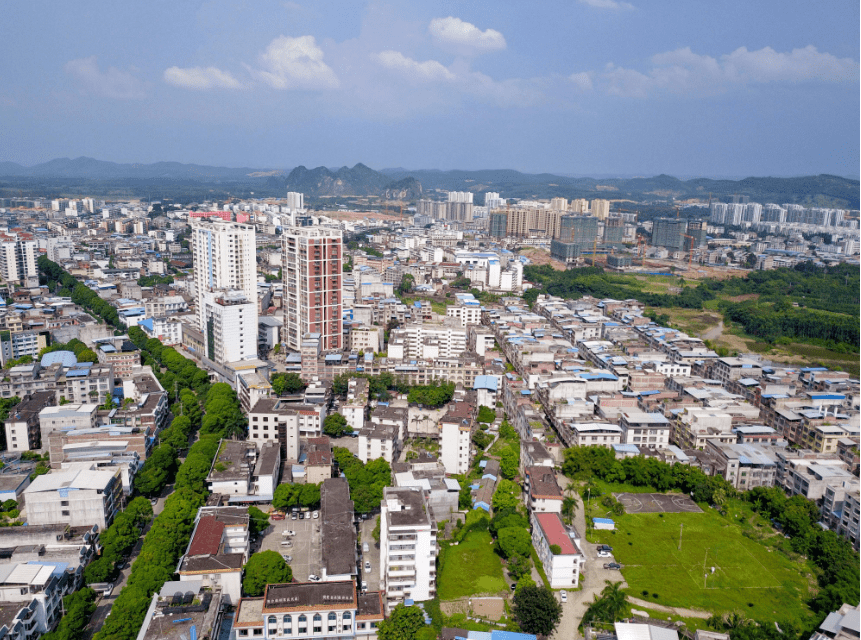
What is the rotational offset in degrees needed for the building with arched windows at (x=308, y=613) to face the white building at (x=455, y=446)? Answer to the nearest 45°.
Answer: approximately 135° to its left

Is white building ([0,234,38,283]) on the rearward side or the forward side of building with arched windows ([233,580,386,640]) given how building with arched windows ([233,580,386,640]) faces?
on the rearward side

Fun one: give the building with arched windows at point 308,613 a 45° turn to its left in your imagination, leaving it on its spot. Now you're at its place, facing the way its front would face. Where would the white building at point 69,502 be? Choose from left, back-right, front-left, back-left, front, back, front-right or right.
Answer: back

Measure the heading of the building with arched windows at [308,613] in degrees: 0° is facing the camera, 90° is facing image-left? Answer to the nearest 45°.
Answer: approximately 0°

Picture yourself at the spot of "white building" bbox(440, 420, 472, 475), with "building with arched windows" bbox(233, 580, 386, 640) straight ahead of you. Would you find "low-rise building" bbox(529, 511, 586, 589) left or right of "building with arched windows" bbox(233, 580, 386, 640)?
left

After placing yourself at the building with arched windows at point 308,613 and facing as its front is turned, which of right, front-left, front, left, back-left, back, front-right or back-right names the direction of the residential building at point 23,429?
back-right

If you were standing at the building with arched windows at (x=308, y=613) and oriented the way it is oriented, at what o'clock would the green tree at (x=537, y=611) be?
The green tree is roughly at 9 o'clock from the building with arched windows.

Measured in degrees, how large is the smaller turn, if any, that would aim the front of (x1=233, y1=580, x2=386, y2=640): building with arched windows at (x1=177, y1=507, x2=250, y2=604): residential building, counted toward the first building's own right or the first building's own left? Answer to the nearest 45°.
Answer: approximately 135° to the first building's own right

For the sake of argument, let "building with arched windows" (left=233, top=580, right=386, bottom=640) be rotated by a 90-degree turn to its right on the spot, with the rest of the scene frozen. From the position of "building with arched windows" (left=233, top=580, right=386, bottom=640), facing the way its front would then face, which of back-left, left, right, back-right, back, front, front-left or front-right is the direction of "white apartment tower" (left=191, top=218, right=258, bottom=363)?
right

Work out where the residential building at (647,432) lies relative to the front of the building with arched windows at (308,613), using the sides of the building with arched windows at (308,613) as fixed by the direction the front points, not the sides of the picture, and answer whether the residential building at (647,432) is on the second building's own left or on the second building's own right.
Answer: on the second building's own left

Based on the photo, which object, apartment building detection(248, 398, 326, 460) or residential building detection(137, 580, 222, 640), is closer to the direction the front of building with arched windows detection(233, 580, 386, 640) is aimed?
the residential building

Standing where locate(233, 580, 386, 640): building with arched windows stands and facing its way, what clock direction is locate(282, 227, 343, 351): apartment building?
The apartment building is roughly at 6 o'clock from the building with arched windows.

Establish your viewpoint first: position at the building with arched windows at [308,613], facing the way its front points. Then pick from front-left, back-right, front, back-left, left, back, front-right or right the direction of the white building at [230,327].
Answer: back

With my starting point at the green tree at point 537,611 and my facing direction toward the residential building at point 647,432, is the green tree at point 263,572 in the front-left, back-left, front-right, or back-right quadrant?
back-left

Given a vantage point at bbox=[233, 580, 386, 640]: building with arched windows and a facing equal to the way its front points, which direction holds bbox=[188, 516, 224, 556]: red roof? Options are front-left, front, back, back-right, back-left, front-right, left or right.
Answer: back-right
